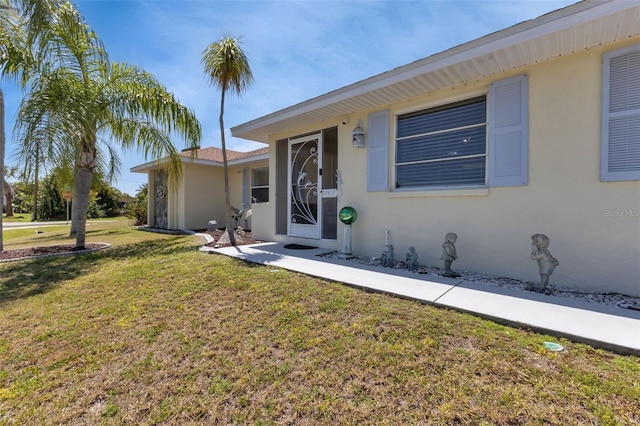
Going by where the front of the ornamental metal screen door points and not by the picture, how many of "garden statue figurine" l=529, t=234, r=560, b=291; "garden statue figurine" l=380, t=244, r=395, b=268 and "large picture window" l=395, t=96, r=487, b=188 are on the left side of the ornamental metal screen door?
3

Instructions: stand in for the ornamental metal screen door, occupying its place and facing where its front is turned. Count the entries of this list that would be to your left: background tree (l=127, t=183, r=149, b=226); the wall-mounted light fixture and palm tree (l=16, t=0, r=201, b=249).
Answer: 1

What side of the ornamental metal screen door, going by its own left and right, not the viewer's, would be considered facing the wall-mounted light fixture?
left

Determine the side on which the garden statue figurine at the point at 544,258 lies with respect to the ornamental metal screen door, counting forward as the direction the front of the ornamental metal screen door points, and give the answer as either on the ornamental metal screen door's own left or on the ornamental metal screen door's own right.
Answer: on the ornamental metal screen door's own left

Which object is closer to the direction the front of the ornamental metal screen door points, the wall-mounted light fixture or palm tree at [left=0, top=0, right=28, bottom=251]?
the palm tree

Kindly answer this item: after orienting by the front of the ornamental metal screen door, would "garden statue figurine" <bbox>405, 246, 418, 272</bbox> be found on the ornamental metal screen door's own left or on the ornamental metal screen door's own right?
on the ornamental metal screen door's own left

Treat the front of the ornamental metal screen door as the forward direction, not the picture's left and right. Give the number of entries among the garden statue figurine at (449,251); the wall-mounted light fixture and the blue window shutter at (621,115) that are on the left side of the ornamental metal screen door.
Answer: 3

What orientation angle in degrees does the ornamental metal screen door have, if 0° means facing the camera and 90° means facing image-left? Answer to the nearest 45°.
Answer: approximately 45°

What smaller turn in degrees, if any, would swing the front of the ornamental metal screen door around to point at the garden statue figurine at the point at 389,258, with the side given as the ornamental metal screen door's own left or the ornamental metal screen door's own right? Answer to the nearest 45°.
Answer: approximately 90° to the ornamental metal screen door's own left
